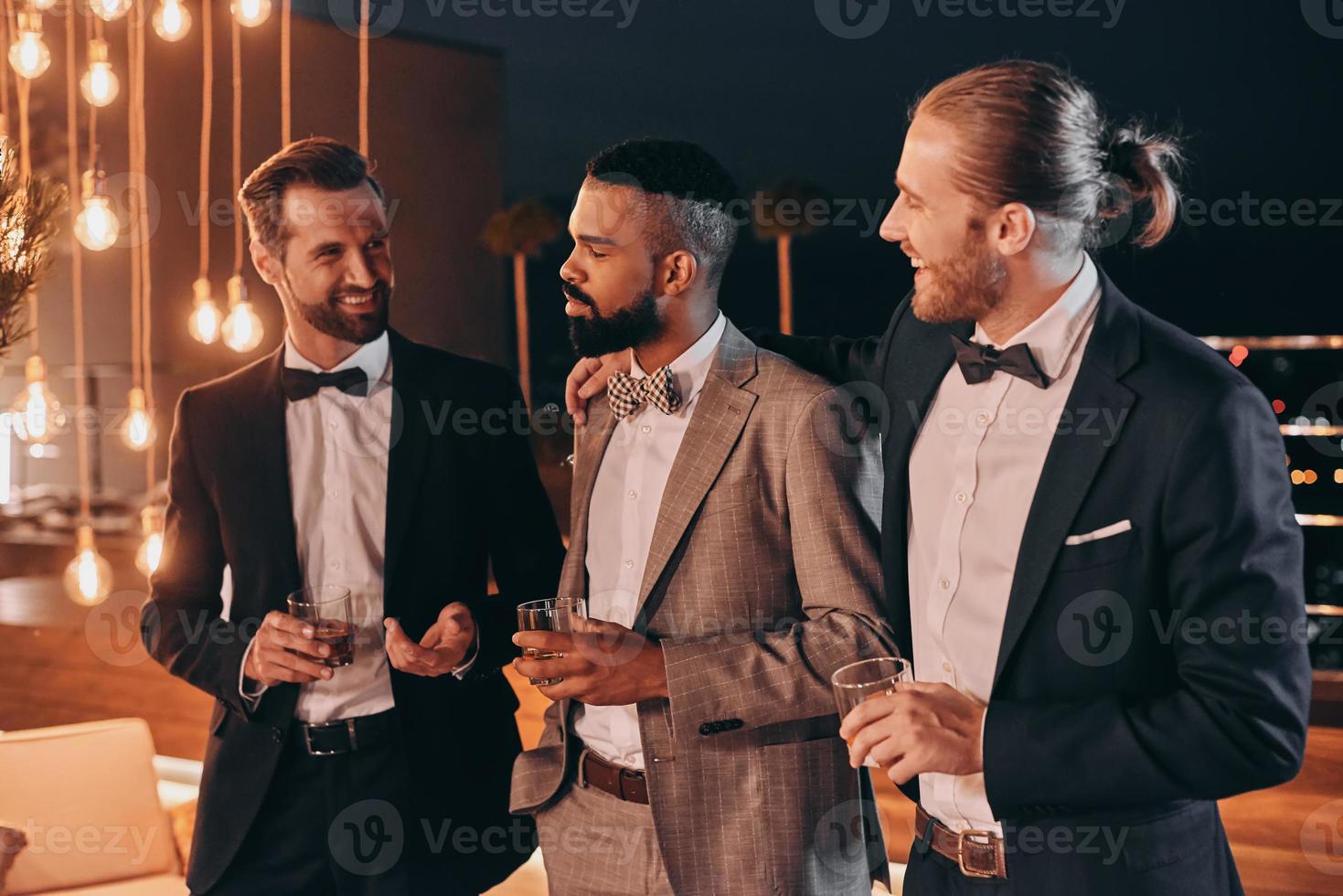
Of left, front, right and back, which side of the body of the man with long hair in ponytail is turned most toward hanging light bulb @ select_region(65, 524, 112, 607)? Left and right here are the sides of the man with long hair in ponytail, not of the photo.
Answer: right

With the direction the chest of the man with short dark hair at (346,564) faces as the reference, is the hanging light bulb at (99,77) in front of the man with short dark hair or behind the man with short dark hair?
behind

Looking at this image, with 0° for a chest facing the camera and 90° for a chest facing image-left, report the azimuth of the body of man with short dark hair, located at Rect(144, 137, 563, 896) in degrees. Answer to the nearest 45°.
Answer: approximately 0°

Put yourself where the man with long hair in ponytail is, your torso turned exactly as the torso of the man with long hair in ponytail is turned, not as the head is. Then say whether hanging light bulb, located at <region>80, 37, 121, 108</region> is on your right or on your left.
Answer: on your right

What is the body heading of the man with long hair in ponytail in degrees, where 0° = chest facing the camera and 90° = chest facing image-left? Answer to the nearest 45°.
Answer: approximately 45°

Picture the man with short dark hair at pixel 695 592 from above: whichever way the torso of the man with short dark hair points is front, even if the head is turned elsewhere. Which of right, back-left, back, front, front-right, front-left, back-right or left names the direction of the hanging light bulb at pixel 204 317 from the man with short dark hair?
right

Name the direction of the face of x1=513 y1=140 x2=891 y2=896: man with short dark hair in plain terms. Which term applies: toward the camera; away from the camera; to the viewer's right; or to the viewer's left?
to the viewer's left

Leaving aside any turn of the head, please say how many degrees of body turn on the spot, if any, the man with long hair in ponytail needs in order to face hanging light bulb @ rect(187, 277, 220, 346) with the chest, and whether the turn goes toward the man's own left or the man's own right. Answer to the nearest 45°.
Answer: approximately 90° to the man's own right

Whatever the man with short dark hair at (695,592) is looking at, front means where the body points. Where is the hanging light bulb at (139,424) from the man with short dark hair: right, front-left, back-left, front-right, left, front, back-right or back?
right

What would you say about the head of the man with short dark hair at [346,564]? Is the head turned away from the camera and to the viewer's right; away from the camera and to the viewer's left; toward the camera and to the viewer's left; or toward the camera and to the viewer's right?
toward the camera and to the viewer's right

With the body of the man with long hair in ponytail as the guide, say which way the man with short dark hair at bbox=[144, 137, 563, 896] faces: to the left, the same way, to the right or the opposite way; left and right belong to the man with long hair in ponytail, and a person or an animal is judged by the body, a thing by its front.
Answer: to the left

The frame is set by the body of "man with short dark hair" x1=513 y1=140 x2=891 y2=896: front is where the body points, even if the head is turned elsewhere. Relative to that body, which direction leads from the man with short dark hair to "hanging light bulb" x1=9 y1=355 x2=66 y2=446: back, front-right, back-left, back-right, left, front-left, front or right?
right

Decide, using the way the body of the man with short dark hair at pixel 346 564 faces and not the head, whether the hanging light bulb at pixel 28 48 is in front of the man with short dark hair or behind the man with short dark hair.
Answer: behind

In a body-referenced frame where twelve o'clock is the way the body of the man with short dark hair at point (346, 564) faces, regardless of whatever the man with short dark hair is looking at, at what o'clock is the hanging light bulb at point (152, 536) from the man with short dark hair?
The hanging light bulb is roughly at 5 o'clock from the man with short dark hair.

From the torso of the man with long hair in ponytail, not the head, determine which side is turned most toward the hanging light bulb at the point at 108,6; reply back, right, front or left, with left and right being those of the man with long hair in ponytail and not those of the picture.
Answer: right
